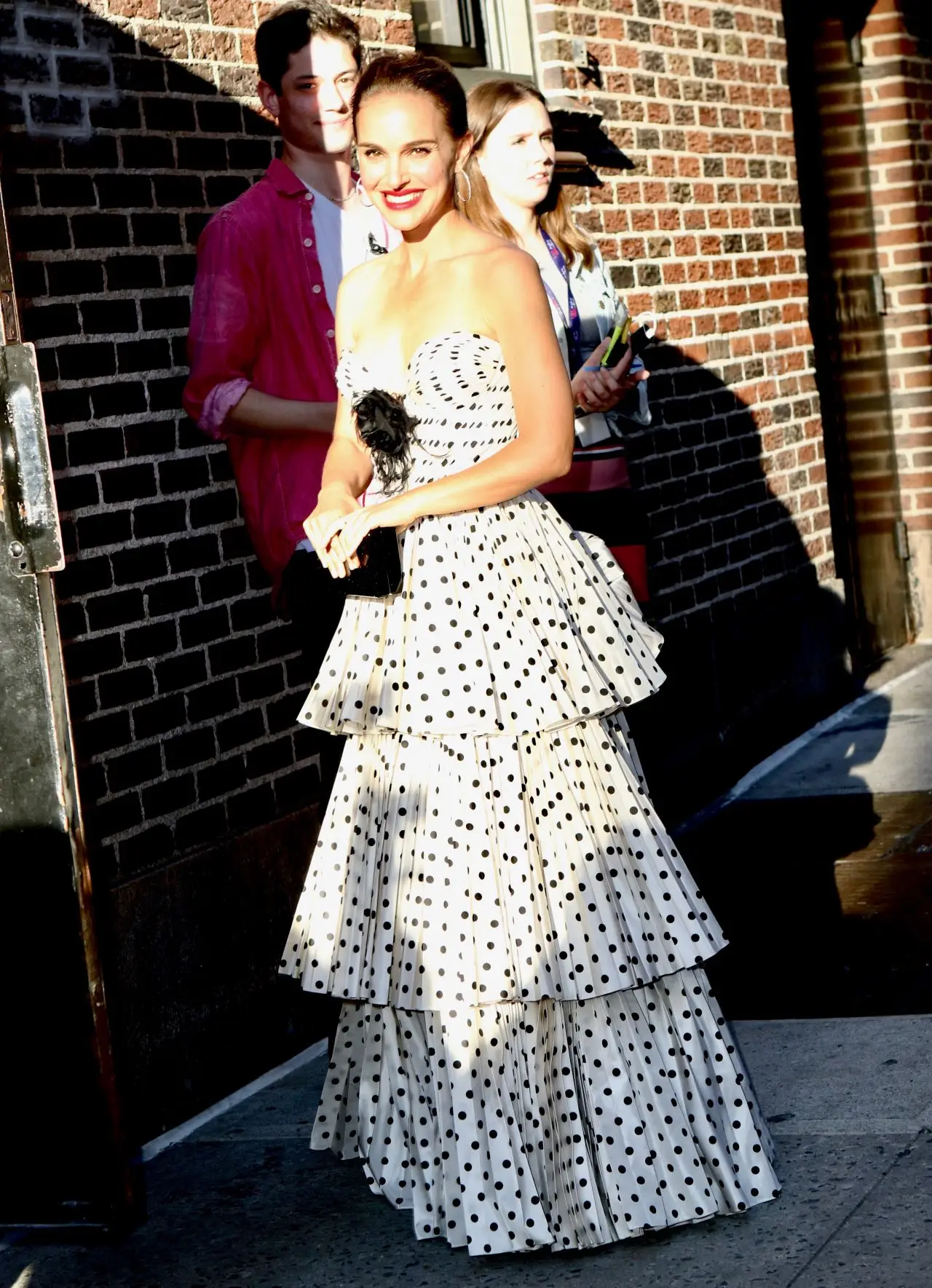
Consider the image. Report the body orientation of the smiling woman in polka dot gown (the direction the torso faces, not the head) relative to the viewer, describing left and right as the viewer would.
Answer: facing the viewer and to the left of the viewer

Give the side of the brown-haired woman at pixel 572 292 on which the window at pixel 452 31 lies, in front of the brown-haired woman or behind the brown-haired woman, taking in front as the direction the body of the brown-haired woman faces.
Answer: behind

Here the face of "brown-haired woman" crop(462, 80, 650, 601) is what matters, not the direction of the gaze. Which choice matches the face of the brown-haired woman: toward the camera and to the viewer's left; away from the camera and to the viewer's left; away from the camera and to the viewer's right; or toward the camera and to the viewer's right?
toward the camera and to the viewer's right

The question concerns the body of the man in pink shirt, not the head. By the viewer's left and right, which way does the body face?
facing the viewer and to the right of the viewer

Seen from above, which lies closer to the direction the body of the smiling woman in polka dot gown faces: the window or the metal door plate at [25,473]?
the metal door plate

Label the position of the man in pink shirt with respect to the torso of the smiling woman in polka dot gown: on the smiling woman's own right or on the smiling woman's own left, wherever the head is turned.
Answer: on the smiling woman's own right

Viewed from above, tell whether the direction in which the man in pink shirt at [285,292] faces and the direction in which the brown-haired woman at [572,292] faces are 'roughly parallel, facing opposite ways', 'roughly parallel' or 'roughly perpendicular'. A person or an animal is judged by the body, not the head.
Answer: roughly parallel

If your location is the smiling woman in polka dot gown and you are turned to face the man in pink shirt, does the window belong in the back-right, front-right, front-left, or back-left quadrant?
front-right

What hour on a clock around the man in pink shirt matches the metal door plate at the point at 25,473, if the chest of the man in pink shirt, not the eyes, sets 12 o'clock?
The metal door plate is roughly at 2 o'clock from the man in pink shirt.

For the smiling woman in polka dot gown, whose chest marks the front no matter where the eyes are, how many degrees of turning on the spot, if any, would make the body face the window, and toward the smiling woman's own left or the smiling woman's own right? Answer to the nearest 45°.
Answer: approximately 135° to the smiling woman's own right
